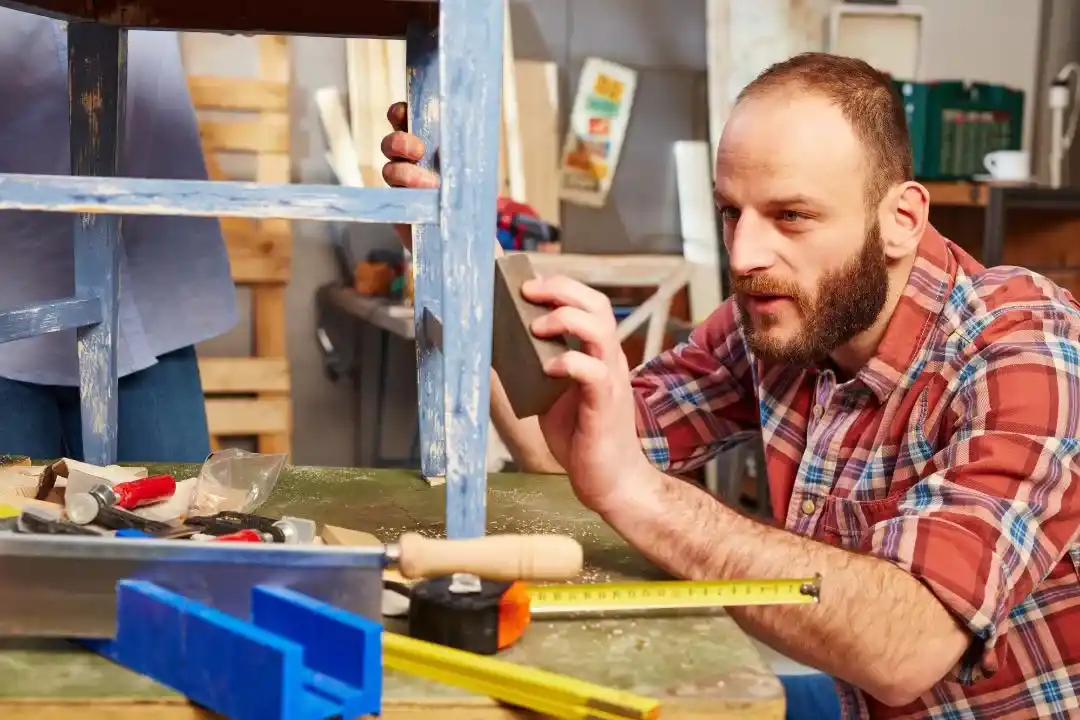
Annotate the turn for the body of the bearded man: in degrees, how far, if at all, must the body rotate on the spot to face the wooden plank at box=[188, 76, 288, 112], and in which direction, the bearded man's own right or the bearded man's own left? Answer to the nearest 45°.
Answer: approximately 90° to the bearded man's own right

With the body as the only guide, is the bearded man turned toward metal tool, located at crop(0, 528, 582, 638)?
yes
